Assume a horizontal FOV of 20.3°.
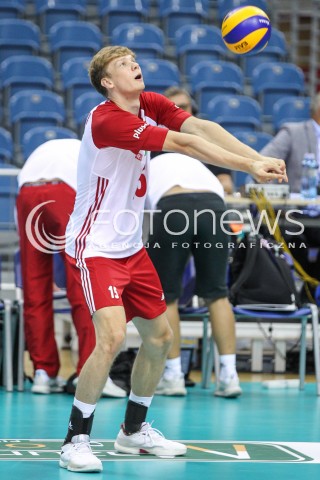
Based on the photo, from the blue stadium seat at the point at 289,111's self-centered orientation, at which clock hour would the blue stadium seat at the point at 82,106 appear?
the blue stadium seat at the point at 82,106 is roughly at 2 o'clock from the blue stadium seat at the point at 289,111.

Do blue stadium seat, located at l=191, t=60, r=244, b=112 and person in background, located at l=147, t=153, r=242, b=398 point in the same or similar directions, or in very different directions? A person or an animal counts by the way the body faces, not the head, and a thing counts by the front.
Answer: very different directions

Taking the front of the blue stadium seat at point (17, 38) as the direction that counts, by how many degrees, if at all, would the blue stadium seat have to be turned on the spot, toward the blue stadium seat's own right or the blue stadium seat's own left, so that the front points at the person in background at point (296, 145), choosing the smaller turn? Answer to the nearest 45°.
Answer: approximately 45° to the blue stadium seat's own left

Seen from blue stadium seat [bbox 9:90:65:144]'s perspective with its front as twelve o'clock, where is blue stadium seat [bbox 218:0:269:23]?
blue stadium seat [bbox 218:0:269:23] is roughly at 8 o'clock from blue stadium seat [bbox 9:90:65:144].

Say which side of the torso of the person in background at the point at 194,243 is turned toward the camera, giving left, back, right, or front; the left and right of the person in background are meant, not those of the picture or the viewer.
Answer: back

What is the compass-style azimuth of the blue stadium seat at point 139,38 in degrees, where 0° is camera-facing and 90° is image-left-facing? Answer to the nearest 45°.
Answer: approximately 0°

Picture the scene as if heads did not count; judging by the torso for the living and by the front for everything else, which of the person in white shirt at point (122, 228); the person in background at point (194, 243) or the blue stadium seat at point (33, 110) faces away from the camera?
the person in background

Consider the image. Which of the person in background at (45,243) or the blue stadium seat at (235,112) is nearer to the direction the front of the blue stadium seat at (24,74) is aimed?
the person in background
